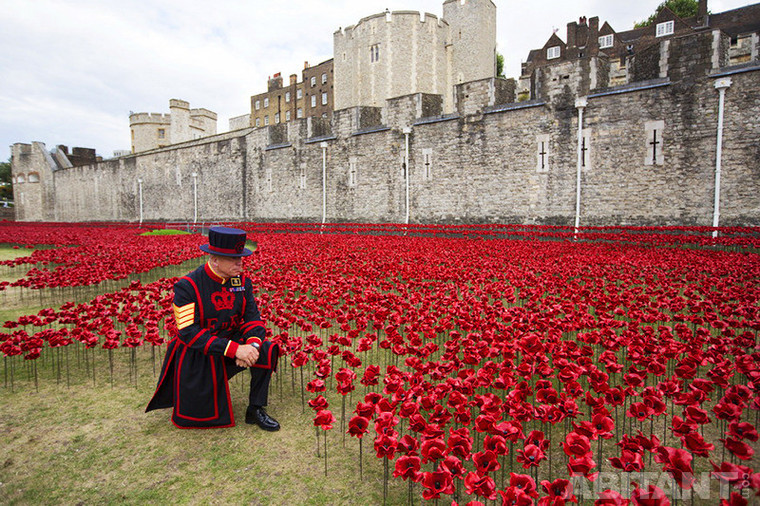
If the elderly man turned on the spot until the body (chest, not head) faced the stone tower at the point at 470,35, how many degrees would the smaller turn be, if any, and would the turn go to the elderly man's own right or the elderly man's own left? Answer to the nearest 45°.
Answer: approximately 90° to the elderly man's own left

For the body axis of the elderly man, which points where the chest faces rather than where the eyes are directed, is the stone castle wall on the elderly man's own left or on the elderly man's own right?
on the elderly man's own left

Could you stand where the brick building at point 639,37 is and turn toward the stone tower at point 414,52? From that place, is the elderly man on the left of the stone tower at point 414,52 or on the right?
left

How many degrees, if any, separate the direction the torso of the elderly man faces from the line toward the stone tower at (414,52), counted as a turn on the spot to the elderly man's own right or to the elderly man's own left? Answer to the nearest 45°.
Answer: approximately 90° to the elderly man's own left

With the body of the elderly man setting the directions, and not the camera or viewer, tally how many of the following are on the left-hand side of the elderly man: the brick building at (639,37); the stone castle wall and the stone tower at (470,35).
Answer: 3

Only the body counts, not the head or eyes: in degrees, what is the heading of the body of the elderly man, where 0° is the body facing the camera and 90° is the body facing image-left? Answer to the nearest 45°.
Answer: approximately 315°
